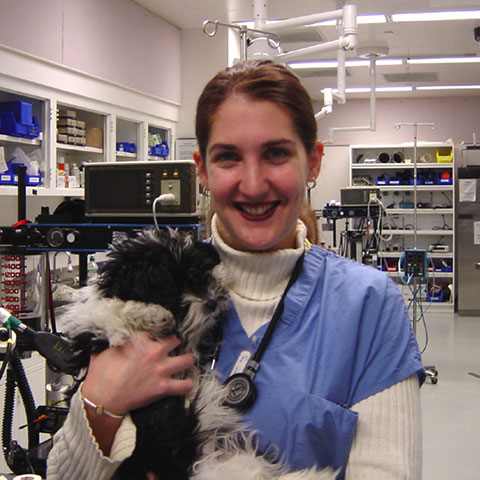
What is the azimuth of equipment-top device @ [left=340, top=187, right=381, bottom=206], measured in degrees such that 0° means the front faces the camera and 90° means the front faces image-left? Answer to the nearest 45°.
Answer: approximately 0°

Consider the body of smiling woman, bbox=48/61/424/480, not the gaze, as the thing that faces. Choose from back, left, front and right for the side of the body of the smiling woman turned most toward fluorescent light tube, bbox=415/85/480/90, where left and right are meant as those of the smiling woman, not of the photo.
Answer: back

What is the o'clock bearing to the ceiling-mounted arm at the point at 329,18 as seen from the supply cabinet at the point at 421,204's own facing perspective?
The ceiling-mounted arm is roughly at 12 o'clock from the supply cabinet.

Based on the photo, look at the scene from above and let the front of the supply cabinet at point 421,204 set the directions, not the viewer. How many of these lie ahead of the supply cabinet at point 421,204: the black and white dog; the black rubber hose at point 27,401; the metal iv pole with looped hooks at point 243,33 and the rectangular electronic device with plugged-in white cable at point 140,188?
4

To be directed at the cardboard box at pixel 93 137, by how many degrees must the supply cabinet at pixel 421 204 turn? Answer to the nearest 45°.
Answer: approximately 45° to its right
